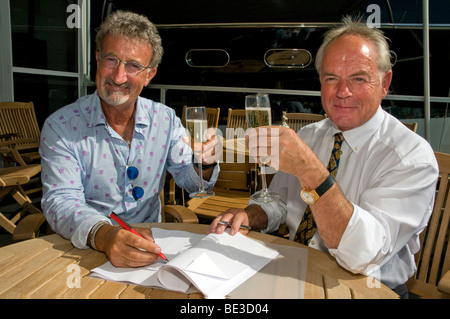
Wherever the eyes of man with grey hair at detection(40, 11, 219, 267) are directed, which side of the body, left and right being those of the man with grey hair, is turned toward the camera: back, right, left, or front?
front

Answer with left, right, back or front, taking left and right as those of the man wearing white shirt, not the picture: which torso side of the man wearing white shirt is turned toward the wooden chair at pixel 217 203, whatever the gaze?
right

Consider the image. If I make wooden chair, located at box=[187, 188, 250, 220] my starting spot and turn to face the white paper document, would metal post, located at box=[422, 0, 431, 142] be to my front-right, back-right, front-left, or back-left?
back-left

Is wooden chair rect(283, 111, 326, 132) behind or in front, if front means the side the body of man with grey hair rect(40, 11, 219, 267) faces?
behind
